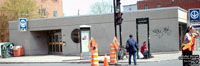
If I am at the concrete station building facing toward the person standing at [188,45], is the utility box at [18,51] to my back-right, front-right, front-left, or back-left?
back-right

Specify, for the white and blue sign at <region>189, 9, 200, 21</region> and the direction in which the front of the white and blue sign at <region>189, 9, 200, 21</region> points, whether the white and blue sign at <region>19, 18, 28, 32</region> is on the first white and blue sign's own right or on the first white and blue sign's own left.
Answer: on the first white and blue sign's own right
